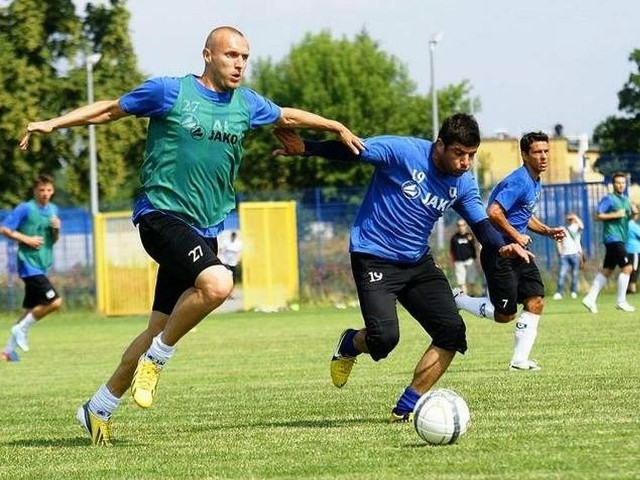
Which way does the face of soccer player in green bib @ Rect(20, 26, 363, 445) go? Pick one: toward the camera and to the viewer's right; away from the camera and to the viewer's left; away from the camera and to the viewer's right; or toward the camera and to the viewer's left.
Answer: toward the camera and to the viewer's right

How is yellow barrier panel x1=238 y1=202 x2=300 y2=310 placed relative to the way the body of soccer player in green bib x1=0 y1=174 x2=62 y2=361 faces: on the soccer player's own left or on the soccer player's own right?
on the soccer player's own left

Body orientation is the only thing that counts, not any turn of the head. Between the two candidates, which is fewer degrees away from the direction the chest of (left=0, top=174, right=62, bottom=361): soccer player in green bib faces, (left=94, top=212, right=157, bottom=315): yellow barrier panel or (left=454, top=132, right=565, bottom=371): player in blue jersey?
the player in blue jersey

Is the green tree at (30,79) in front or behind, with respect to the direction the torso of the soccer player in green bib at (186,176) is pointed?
behind
